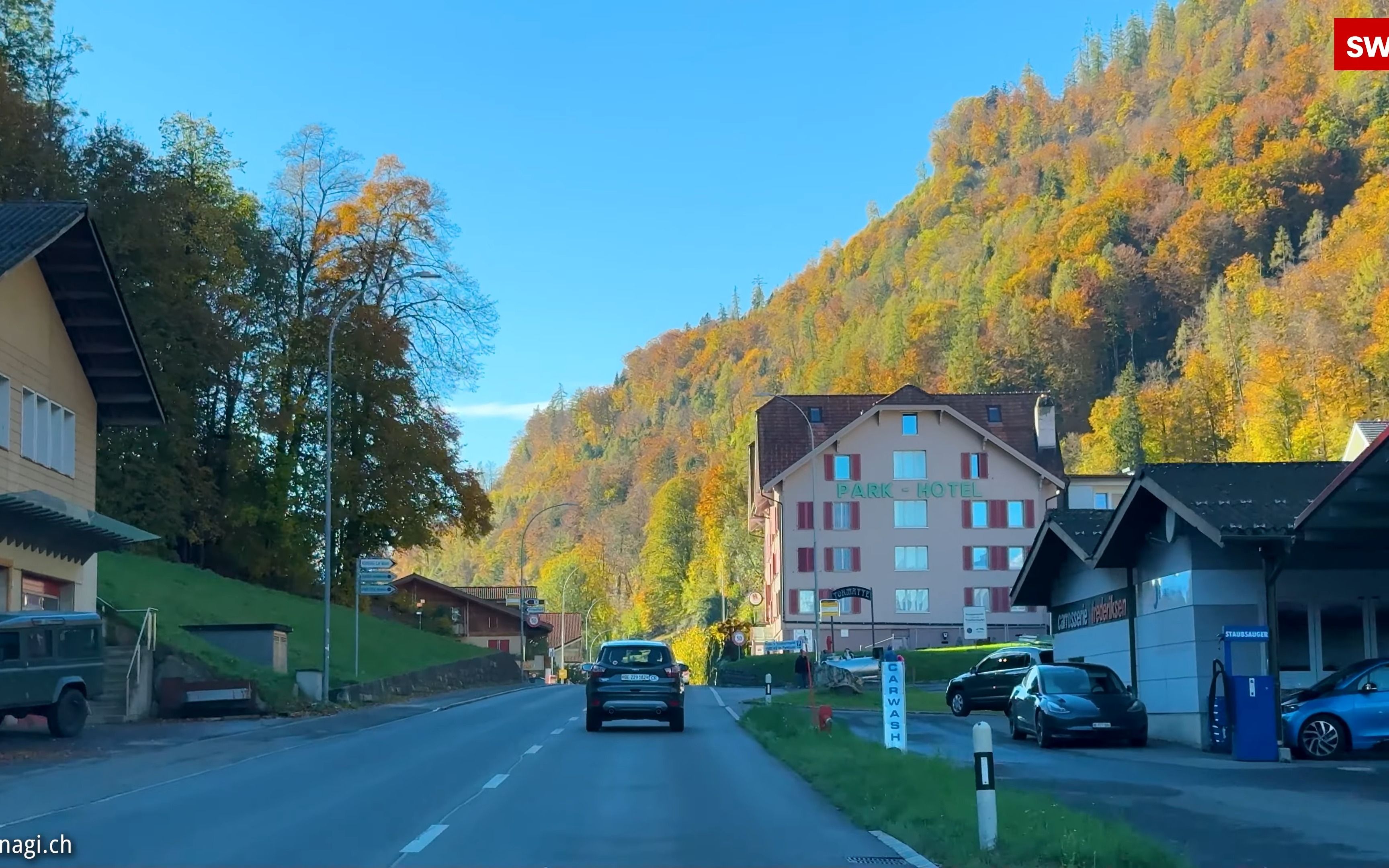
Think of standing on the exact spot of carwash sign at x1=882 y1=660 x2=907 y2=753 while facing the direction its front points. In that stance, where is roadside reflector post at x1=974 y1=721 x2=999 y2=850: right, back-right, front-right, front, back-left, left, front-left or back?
front

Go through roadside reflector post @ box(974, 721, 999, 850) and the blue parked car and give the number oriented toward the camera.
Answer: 1

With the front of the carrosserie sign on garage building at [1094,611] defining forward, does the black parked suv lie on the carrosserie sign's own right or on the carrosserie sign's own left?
on the carrosserie sign's own right

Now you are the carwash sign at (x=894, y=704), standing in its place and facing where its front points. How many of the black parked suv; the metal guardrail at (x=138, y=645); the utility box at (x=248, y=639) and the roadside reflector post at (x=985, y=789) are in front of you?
1

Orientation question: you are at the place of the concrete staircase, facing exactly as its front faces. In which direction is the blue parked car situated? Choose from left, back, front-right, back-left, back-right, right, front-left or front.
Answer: front-left

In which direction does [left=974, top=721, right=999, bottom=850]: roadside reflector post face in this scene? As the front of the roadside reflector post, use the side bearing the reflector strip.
toward the camera

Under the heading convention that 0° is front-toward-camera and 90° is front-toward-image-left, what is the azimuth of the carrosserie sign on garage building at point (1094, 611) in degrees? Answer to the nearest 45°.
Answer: approximately 45°

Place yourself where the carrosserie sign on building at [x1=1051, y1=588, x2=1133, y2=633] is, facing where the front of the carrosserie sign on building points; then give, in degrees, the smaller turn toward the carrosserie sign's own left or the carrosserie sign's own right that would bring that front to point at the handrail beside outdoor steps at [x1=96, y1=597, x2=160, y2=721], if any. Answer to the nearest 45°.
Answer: approximately 45° to the carrosserie sign's own right

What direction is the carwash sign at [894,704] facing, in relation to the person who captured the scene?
facing the viewer

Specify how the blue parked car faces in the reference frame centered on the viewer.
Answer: facing to the left of the viewer

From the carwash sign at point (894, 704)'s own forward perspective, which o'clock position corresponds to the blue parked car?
The blue parked car is roughly at 8 o'clock from the carwash sign.

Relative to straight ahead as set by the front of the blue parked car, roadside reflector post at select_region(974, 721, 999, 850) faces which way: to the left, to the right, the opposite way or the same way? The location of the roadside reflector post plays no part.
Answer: to the left
